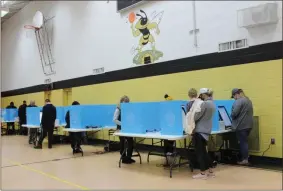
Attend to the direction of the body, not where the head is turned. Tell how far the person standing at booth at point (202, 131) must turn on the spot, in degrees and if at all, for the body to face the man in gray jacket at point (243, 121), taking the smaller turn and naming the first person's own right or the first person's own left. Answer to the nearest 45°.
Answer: approximately 135° to the first person's own right

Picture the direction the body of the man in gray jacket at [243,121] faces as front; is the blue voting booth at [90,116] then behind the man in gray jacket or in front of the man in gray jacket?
in front

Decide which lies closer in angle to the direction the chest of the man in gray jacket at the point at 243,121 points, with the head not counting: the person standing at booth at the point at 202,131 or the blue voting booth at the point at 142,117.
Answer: the blue voting booth

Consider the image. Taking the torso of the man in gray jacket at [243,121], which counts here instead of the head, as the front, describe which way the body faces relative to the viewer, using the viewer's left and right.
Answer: facing to the left of the viewer

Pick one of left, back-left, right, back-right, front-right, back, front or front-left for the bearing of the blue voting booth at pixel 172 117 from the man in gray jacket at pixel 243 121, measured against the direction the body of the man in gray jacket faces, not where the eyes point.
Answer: front-left
